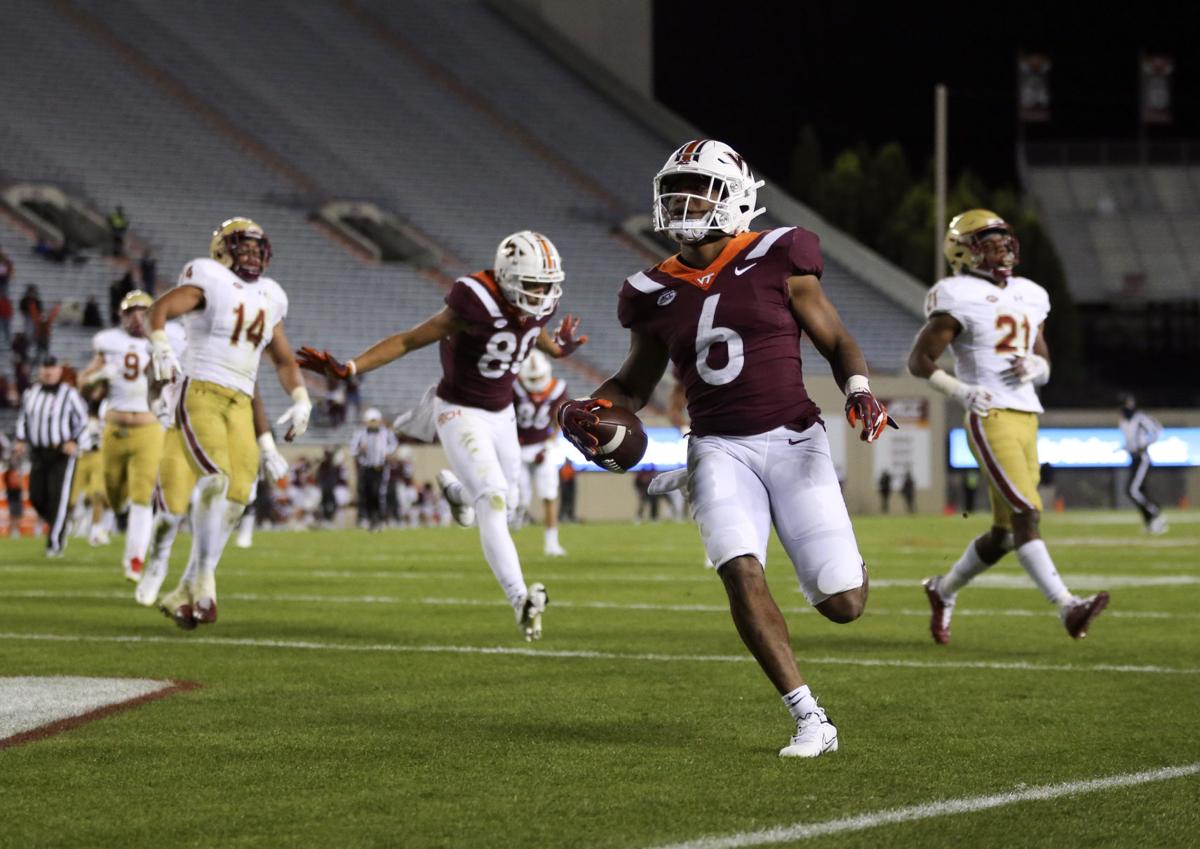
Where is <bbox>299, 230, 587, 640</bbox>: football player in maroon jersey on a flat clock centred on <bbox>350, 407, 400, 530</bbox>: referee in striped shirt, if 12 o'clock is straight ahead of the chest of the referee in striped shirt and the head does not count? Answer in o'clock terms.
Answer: The football player in maroon jersey is roughly at 12 o'clock from the referee in striped shirt.

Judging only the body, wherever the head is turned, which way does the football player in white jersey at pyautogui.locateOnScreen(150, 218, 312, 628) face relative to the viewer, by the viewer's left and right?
facing the viewer and to the right of the viewer

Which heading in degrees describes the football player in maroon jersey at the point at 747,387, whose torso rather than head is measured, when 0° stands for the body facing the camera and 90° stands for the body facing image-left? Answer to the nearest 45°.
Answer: approximately 0°

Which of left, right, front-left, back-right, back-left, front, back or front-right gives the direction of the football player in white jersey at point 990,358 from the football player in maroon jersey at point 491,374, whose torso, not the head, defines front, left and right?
front-left

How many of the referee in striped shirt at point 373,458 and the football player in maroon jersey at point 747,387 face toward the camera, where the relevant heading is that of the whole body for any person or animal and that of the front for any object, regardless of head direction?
2

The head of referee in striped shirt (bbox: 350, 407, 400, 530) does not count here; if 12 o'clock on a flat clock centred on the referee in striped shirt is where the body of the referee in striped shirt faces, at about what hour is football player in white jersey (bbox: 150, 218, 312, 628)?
The football player in white jersey is roughly at 12 o'clock from the referee in striped shirt.
